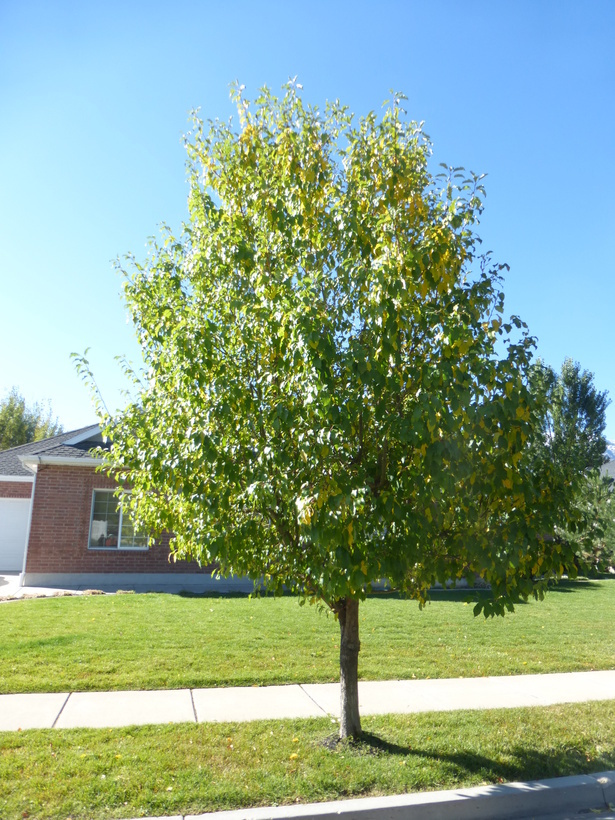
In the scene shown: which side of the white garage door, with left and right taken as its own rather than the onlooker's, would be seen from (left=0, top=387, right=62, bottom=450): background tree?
back

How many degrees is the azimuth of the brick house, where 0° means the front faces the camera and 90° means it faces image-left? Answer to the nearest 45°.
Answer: approximately 0°

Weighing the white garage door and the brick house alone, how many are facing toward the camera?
2

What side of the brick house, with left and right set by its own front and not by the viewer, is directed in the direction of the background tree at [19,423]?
back
